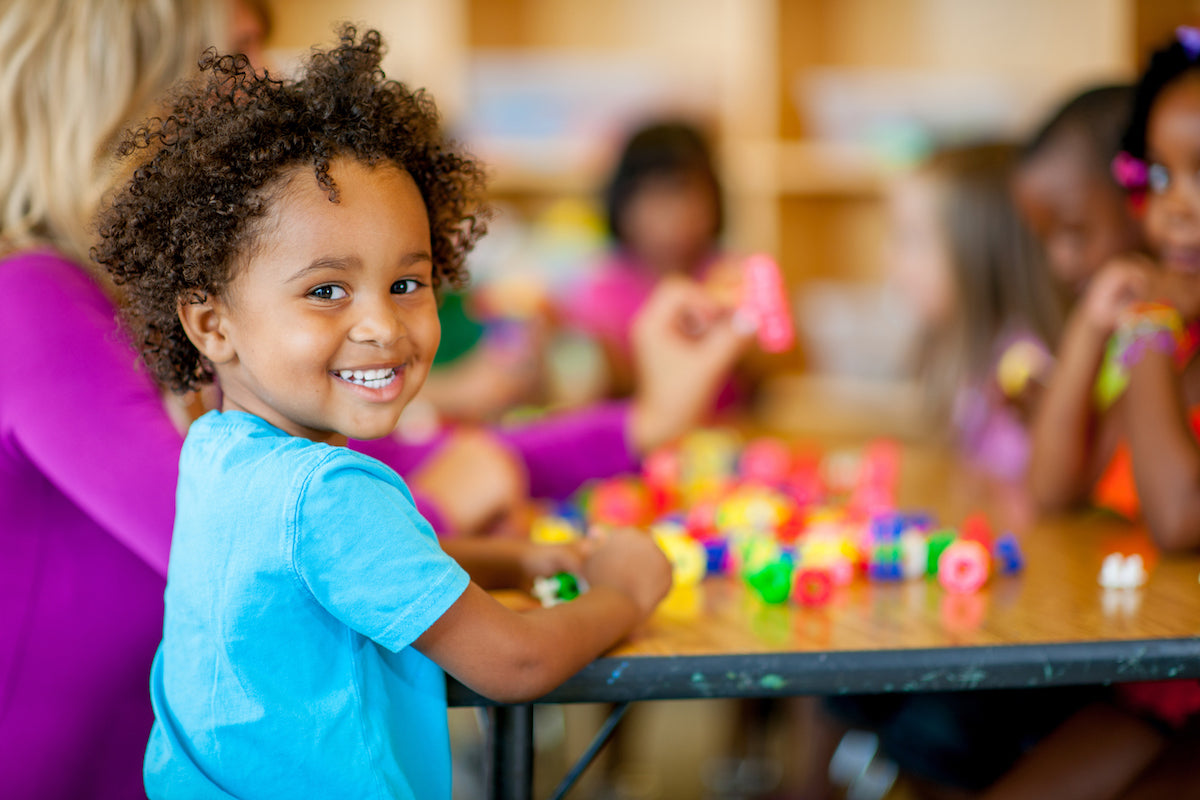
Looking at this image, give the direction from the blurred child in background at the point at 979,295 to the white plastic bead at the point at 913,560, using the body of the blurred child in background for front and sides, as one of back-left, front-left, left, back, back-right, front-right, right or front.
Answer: left

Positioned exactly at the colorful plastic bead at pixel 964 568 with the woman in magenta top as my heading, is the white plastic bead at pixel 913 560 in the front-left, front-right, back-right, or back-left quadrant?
front-right

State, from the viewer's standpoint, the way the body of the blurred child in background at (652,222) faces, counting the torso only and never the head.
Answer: toward the camera

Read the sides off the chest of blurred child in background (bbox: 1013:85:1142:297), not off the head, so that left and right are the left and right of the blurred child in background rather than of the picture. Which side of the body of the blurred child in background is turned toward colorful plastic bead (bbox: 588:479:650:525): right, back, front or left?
front

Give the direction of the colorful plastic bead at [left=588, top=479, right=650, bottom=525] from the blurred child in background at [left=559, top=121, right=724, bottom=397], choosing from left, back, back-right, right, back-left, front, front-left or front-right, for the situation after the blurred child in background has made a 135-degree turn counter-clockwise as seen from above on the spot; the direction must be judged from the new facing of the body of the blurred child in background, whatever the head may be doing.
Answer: back-right

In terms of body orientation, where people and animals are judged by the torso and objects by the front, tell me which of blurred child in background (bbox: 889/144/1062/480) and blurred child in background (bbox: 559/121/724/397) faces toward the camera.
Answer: blurred child in background (bbox: 559/121/724/397)

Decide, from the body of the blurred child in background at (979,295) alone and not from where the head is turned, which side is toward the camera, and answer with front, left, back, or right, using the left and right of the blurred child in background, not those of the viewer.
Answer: left

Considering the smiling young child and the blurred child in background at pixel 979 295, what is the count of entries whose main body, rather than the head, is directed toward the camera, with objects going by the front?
0

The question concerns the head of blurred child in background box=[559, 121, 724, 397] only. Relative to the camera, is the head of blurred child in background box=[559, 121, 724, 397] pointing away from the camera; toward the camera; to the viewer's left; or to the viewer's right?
toward the camera

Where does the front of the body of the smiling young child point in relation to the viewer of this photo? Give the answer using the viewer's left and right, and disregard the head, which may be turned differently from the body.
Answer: facing away from the viewer and to the right of the viewer

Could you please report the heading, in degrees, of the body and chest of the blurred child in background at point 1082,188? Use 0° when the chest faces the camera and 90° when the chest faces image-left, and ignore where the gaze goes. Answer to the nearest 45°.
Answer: approximately 45°

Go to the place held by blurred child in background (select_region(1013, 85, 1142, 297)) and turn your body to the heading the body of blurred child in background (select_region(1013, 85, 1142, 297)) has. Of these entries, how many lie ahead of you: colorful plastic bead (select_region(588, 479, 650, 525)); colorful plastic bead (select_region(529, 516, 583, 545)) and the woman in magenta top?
3

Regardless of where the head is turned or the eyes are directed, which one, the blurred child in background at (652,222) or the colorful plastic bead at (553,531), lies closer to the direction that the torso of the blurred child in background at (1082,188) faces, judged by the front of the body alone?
the colorful plastic bead

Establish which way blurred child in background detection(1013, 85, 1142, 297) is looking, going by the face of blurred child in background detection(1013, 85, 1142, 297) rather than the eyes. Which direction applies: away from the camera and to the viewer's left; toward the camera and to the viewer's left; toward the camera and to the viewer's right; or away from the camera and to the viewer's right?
toward the camera and to the viewer's left
